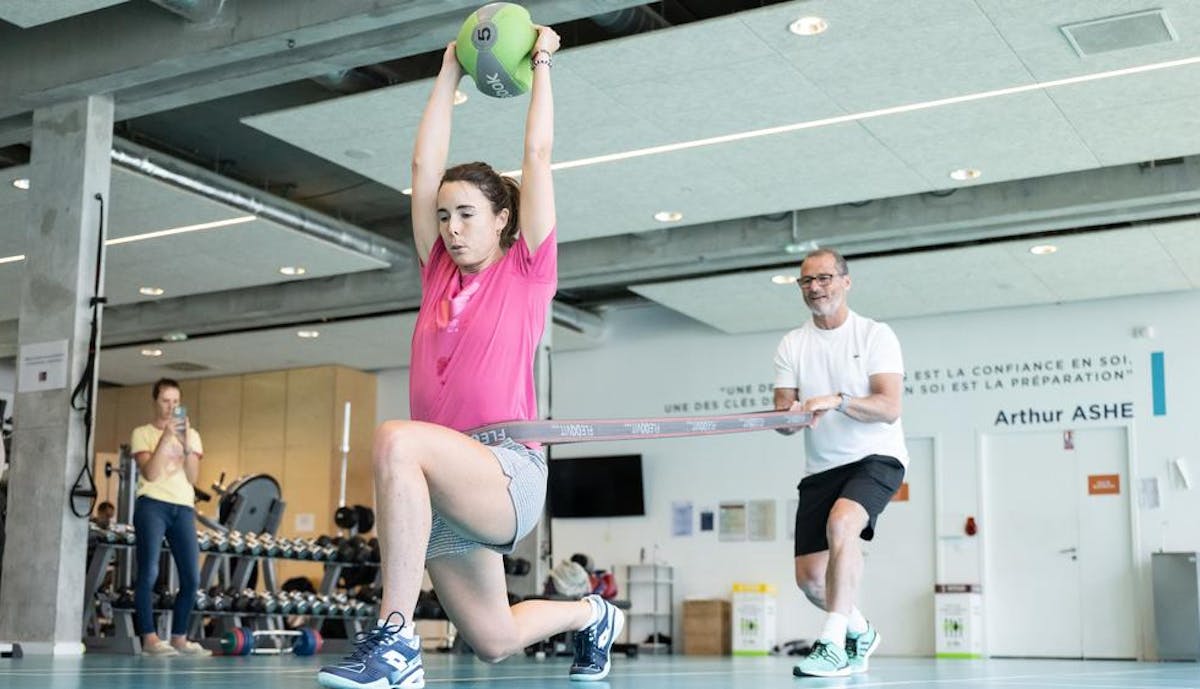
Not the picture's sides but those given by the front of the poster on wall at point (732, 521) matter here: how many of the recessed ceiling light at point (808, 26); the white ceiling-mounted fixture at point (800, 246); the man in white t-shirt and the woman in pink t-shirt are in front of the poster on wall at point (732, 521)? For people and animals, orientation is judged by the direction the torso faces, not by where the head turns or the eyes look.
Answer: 4

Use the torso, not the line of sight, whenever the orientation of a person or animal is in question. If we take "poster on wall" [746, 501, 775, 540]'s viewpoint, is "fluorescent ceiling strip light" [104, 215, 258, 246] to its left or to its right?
on its right

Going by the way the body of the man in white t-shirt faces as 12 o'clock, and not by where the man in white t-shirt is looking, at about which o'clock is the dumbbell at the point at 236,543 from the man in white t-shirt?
The dumbbell is roughly at 3 o'clock from the man in white t-shirt.

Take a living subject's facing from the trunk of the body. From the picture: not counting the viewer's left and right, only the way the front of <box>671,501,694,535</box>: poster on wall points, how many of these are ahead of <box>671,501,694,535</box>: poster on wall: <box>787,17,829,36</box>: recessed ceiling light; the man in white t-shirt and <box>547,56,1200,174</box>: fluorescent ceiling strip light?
3

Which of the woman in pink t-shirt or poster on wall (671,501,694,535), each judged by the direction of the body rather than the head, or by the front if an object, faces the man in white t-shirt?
the poster on wall

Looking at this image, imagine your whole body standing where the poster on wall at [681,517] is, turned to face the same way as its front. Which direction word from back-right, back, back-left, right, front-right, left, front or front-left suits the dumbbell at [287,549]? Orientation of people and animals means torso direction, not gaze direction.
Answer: front-right

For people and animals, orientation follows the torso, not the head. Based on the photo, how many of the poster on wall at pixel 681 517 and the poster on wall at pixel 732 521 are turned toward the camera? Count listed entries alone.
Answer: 2
